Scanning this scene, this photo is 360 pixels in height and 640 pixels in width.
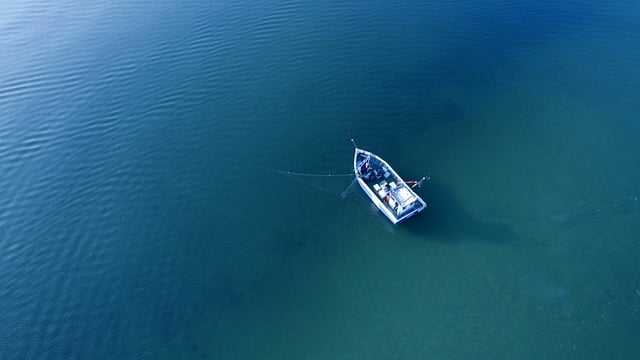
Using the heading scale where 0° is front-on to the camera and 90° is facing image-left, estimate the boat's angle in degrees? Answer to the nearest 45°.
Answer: approximately 135°
